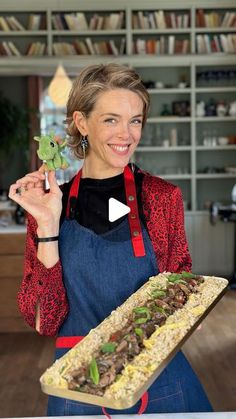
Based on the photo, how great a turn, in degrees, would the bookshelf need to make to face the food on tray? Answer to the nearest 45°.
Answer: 0° — it already faces it

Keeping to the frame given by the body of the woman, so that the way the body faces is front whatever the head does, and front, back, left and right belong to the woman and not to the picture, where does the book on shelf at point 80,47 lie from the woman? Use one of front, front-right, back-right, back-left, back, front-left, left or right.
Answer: back

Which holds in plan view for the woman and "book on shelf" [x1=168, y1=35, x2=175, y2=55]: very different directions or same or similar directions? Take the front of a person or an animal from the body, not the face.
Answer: same or similar directions

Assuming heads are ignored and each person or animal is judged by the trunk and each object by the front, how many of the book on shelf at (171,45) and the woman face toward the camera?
2

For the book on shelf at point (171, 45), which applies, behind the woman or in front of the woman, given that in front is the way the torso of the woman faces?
behind

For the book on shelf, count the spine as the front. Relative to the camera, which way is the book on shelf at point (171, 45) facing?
toward the camera

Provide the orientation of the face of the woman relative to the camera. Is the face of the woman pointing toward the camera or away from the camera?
toward the camera

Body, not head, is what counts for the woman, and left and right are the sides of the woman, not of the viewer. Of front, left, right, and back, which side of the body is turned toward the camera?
front

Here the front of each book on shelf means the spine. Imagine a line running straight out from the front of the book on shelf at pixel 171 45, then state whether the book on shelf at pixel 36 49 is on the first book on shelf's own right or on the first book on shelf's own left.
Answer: on the first book on shelf's own right

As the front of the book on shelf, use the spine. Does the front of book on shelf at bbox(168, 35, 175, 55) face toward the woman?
yes

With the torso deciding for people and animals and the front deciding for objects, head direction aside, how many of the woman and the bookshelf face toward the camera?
2

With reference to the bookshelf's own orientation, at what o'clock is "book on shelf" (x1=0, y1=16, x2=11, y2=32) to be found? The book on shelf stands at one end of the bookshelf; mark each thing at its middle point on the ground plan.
The book on shelf is roughly at 3 o'clock from the bookshelf.

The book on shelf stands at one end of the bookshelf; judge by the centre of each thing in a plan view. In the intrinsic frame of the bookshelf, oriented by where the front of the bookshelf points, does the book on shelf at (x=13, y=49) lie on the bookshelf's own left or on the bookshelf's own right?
on the bookshelf's own right

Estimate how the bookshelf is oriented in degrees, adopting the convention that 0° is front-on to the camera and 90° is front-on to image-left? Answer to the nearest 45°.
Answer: approximately 0°
